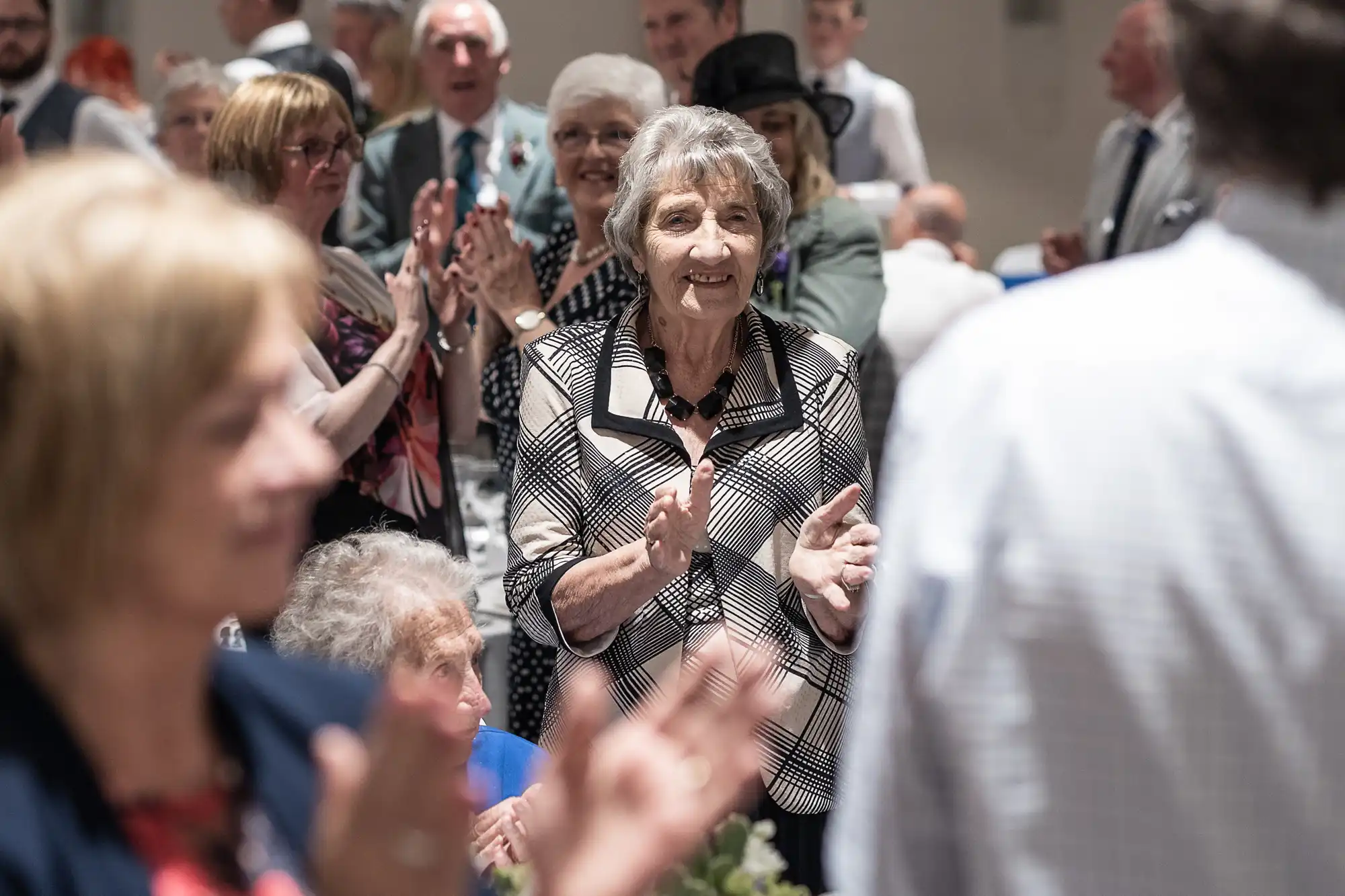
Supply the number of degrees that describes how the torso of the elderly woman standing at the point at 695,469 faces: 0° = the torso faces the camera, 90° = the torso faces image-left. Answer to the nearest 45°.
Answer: approximately 0°

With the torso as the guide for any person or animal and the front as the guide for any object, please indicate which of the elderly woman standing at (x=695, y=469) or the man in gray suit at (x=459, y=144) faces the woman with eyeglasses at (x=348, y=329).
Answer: the man in gray suit

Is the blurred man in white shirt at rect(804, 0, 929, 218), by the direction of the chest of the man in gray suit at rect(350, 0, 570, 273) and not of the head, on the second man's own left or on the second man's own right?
on the second man's own left

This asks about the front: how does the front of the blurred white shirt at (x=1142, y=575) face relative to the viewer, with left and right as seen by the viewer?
facing away from the viewer

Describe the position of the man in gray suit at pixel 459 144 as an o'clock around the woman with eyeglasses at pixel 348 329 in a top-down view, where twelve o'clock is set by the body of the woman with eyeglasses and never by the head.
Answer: The man in gray suit is roughly at 8 o'clock from the woman with eyeglasses.

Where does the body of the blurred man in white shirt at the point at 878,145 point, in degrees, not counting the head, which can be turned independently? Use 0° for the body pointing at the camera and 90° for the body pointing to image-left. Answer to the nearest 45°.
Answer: approximately 45°

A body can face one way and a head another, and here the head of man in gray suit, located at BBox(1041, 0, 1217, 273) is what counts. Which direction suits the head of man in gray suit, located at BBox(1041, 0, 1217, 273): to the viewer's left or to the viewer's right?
to the viewer's left

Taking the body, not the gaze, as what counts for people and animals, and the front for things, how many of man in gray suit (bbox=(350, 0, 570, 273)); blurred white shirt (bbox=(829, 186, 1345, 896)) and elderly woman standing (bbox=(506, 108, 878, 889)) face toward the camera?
2
